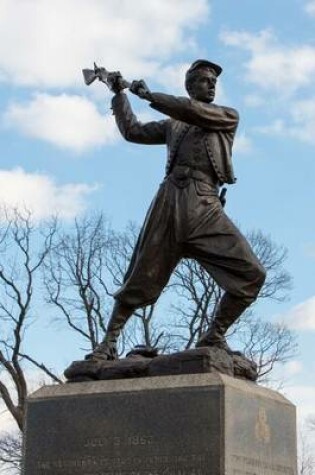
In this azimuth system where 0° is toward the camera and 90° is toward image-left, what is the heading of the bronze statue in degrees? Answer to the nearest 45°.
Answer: approximately 0°
